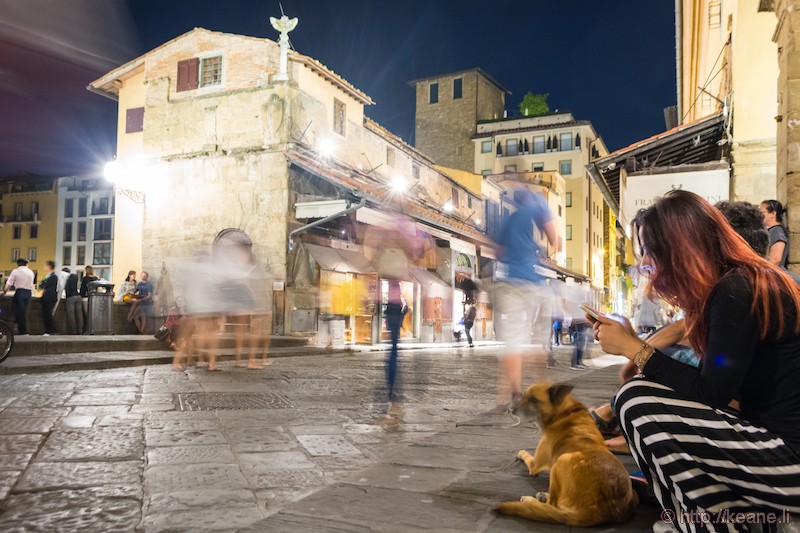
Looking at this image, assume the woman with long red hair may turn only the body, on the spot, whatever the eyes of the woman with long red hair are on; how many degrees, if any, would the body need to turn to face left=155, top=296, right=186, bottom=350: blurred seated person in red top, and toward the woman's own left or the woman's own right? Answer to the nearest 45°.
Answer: approximately 45° to the woman's own right

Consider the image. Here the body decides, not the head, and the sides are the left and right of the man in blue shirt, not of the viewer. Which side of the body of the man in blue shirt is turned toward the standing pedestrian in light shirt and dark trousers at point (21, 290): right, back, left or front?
left

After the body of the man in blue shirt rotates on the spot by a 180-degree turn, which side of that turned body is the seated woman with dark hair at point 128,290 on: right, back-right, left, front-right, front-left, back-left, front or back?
right

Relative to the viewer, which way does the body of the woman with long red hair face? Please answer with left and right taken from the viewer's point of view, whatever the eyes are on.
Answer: facing to the left of the viewer

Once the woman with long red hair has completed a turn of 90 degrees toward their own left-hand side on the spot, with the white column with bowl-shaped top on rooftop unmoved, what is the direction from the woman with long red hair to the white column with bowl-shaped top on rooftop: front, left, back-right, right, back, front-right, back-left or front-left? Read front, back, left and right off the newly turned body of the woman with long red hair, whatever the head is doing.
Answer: back-right

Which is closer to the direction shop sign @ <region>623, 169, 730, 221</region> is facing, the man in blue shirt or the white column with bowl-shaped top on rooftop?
the man in blue shirt

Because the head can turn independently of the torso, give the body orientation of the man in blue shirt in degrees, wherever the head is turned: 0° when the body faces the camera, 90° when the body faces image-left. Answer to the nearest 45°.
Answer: approximately 225°

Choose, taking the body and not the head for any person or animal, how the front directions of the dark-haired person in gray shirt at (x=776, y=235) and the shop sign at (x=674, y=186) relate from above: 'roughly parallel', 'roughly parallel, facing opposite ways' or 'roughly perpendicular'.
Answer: roughly perpendicular

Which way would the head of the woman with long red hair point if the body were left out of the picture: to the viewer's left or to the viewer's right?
to the viewer's left

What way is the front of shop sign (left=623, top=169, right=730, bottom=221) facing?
toward the camera

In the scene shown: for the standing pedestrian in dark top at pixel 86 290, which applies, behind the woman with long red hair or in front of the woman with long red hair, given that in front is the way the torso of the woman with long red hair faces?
in front
